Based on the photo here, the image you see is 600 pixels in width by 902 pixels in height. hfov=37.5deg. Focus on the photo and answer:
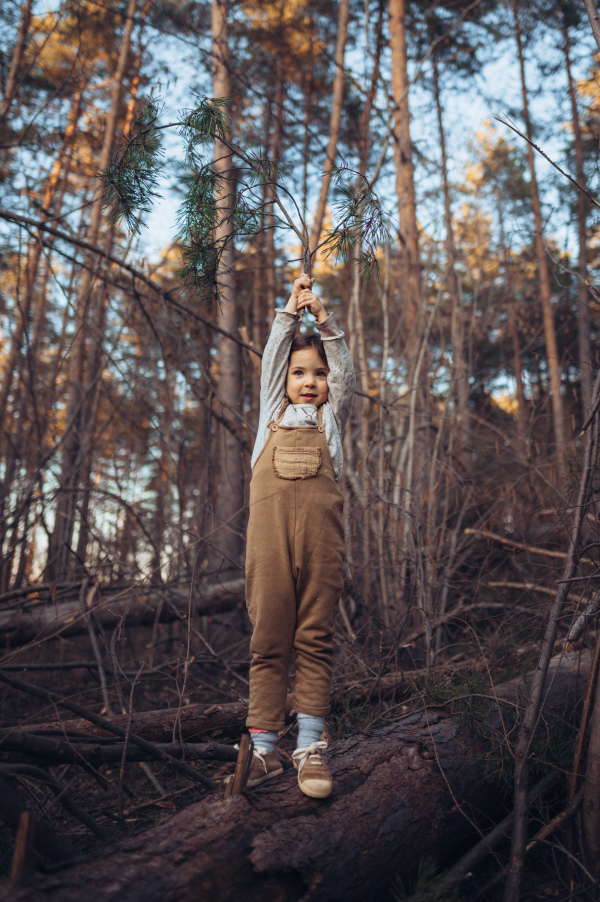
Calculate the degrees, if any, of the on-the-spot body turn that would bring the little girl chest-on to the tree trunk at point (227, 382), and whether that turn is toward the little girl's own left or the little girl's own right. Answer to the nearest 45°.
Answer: approximately 180°

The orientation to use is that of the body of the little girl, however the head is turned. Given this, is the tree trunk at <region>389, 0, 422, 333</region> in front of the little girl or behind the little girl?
behind

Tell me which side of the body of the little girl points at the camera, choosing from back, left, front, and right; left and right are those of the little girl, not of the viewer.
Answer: front

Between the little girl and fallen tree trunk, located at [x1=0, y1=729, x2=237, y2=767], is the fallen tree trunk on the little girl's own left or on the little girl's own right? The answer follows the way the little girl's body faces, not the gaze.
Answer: on the little girl's own right

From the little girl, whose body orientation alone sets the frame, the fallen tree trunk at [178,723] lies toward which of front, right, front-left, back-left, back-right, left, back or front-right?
back-right

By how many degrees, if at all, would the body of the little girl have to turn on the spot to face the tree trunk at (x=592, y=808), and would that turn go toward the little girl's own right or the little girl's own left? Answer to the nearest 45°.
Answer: approximately 90° to the little girl's own left

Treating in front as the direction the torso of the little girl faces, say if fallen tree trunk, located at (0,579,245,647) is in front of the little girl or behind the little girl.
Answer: behind
